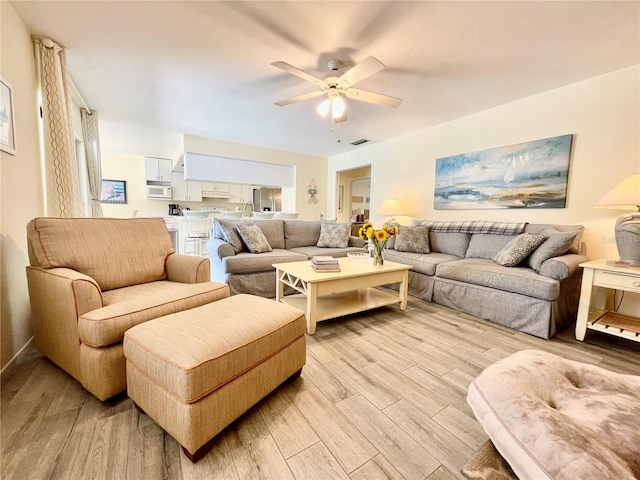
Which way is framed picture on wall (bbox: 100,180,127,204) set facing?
toward the camera

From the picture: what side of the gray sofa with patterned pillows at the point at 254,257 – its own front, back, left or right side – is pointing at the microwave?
back

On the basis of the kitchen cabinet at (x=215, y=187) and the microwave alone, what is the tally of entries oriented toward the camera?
2

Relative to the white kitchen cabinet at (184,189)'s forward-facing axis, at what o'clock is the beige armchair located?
The beige armchair is roughly at 12 o'clock from the white kitchen cabinet.

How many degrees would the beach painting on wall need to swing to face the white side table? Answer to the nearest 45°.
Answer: approximately 90° to its left

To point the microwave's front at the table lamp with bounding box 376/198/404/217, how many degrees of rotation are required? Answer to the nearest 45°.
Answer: approximately 45° to its left

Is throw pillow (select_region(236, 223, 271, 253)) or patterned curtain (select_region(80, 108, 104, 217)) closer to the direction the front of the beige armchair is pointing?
the throw pillow

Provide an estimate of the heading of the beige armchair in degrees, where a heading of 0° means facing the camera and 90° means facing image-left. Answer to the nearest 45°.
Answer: approximately 315°

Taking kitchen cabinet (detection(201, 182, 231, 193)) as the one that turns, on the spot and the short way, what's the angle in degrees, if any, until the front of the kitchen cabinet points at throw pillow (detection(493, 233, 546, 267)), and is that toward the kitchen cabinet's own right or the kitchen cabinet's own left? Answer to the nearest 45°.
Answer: approximately 45° to the kitchen cabinet's own left

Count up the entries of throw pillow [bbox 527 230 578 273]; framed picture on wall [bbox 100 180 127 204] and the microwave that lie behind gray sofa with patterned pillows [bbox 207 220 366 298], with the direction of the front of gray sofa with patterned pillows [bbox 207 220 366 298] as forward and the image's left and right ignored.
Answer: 2

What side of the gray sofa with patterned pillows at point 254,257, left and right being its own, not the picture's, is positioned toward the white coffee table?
front

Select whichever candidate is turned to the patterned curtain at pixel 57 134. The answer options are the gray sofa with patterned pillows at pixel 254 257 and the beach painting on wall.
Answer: the beach painting on wall
